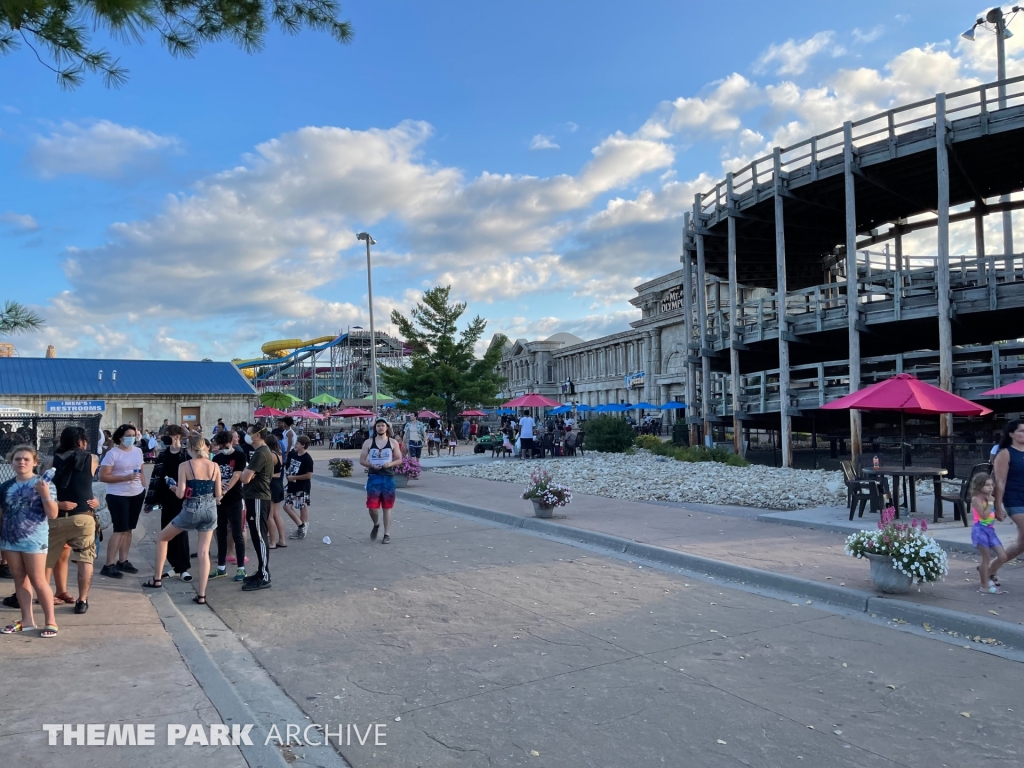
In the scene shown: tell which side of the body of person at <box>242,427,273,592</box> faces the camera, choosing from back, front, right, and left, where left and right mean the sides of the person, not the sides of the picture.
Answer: left

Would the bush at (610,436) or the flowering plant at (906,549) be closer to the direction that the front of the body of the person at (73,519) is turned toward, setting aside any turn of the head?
the bush

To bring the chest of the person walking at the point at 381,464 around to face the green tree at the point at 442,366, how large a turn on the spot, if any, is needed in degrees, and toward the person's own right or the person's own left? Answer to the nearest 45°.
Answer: approximately 180°

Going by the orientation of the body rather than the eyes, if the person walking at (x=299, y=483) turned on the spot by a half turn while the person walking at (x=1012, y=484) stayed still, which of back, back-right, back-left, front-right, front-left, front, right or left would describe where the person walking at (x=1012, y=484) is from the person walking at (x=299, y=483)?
right

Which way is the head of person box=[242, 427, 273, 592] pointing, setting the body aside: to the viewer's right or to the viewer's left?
to the viewer's left

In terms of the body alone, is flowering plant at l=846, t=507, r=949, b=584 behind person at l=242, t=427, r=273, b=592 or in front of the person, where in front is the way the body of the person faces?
behind

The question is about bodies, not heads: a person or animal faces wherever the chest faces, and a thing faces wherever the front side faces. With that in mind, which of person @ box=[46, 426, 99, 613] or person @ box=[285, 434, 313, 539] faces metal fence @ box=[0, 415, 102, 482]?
person @ box=[46, 426, 99, 613]

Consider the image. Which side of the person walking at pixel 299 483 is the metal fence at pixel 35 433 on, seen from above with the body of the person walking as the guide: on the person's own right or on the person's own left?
on the person's own right

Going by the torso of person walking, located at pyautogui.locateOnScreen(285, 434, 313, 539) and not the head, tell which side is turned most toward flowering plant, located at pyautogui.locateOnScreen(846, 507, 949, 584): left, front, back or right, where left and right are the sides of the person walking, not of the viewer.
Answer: left

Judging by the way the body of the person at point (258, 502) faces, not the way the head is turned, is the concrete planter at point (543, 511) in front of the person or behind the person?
behind

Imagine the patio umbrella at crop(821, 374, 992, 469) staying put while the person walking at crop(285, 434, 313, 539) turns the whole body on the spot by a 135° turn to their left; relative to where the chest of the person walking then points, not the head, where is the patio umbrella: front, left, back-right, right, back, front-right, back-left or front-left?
front
